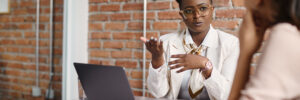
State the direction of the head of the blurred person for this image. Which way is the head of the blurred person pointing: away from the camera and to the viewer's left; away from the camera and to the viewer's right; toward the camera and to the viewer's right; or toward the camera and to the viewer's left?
away from the camera and to the viewer's left

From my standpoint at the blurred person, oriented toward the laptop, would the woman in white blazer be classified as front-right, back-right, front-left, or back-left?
front-right

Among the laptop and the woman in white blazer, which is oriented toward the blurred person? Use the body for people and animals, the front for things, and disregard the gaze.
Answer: the woman in white blazer

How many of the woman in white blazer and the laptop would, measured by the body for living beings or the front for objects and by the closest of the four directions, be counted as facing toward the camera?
1

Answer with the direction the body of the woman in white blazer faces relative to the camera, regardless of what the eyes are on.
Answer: toward the camera

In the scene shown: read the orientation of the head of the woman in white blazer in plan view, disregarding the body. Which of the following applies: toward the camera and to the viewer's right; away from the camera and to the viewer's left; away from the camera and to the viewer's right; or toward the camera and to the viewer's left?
toward the camera and to the viewer's right

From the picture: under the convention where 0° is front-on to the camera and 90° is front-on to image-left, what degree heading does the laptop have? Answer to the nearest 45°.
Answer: approximately 225°

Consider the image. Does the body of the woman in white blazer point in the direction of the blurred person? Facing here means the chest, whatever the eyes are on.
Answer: yes

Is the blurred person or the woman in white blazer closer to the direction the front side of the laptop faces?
the woman in white blazer

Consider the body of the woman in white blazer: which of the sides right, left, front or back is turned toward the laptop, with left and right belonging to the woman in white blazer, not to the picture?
right

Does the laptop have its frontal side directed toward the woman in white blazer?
yes
